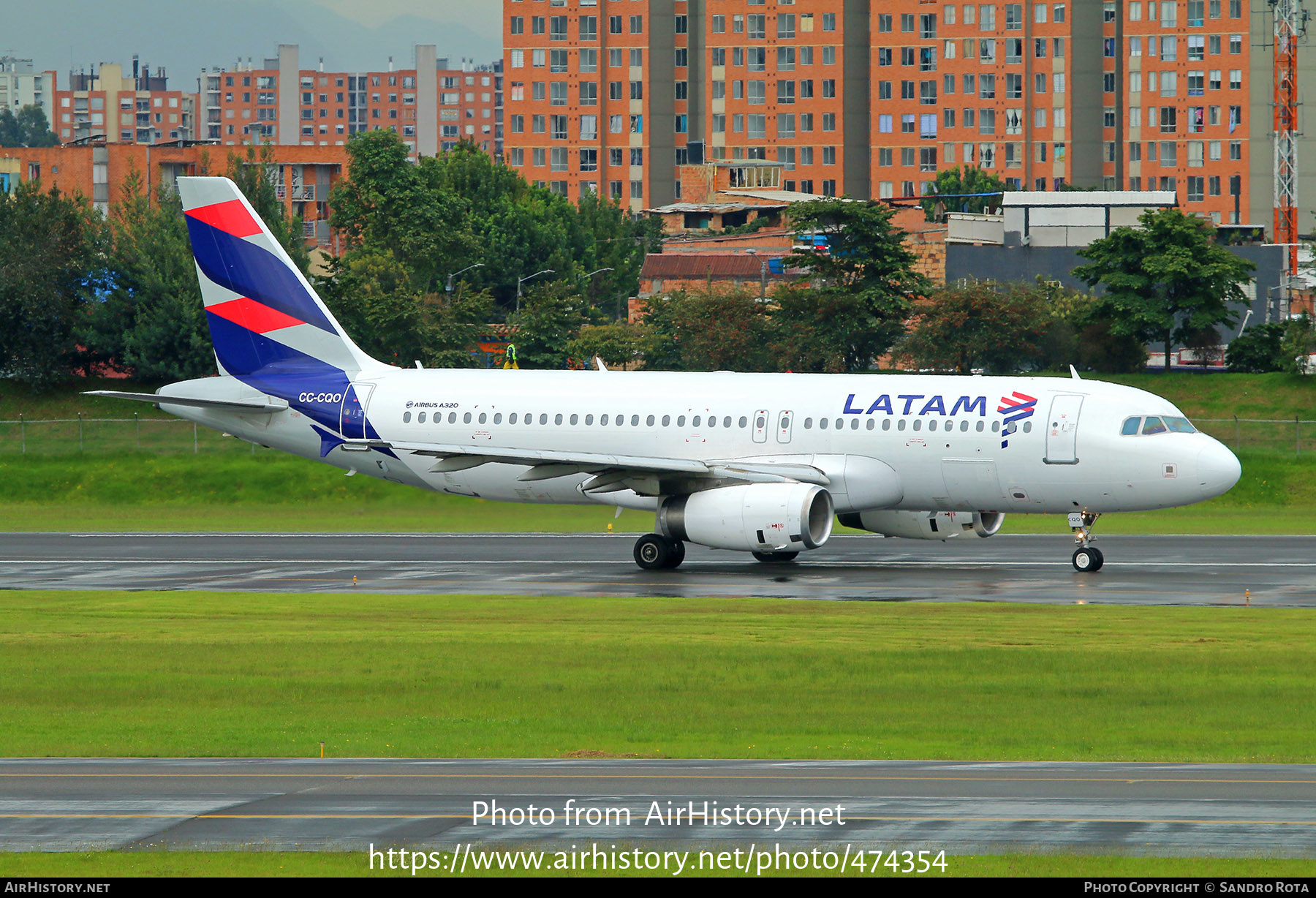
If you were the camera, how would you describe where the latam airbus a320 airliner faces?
facing the viewer and to the right of the viewer
